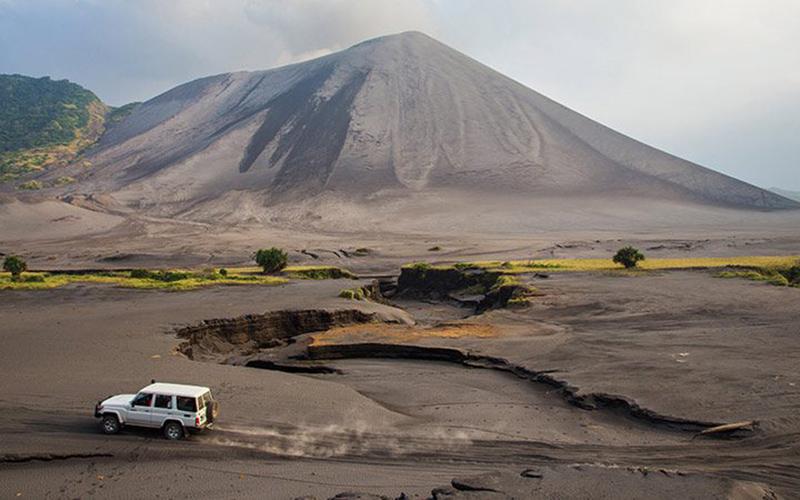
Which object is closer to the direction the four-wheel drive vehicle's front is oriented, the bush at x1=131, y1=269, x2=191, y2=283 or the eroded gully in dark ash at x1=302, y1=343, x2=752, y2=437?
the bush

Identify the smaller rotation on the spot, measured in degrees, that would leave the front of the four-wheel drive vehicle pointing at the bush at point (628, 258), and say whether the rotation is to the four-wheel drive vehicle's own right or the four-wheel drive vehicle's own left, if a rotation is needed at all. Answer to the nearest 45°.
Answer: approximately 90° to the four-wheel drive vehicle's own right

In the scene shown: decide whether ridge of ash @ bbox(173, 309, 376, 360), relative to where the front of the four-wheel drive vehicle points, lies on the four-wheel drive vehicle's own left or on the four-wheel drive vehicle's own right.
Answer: on the four-wheel drive vehicle's own right

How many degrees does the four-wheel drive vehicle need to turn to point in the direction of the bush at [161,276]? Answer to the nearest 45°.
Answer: approximately 45° to its right

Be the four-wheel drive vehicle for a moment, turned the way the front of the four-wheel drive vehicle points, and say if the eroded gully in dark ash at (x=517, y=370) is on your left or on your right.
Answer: on your right

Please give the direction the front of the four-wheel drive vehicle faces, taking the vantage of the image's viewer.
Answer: facing away from the viewer and to the left of the viewer

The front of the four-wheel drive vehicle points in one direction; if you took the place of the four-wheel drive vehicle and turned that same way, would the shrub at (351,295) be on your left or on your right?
on your right

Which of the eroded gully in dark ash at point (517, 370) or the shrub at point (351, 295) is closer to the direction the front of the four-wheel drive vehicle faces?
the shrub
